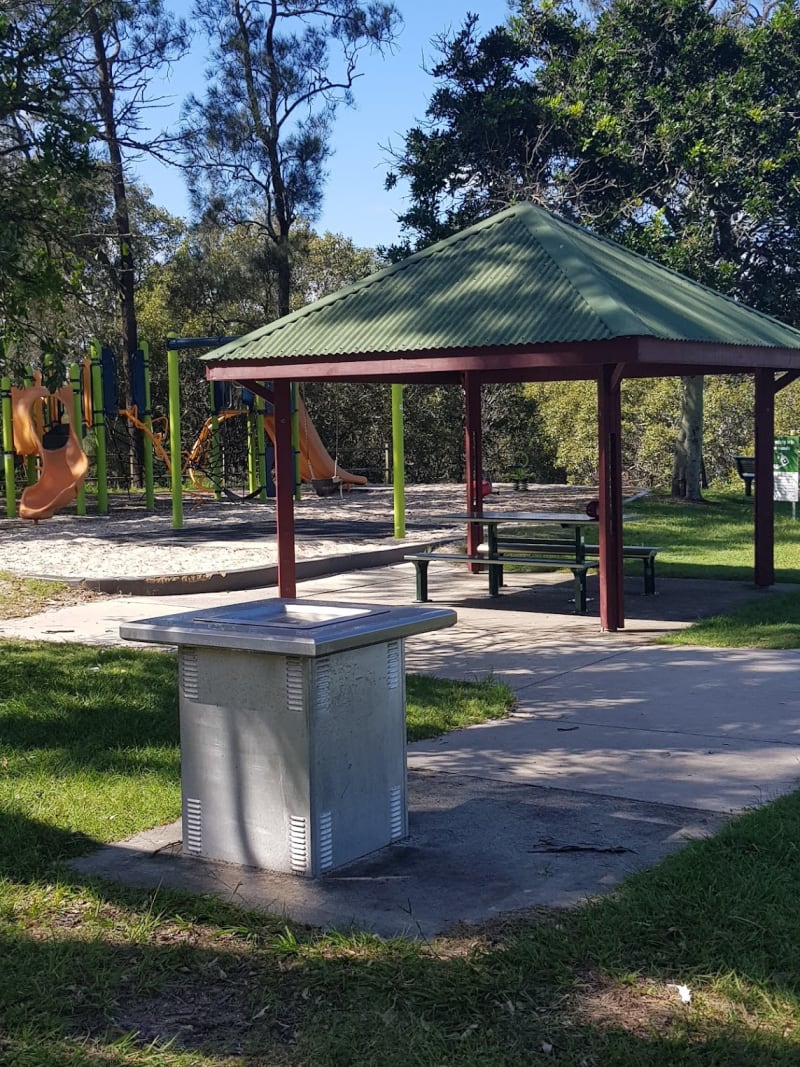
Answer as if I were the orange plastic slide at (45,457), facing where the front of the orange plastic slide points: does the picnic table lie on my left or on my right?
on my left

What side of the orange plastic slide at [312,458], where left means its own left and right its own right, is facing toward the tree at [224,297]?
left

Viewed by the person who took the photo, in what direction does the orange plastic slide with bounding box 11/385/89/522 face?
facing the viewer and to the left of the viewer

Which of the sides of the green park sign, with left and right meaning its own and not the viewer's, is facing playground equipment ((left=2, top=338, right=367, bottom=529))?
right

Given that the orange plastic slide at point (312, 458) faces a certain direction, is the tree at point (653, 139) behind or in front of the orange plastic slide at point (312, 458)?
in front

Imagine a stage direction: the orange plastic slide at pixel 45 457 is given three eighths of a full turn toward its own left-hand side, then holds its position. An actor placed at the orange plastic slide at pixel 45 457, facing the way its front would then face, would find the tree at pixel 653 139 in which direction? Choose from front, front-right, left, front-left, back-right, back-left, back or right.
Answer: front

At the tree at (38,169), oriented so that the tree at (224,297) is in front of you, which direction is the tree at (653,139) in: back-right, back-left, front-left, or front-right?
front-right

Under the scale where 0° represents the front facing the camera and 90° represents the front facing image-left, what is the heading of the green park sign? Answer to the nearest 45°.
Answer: approximately 0°

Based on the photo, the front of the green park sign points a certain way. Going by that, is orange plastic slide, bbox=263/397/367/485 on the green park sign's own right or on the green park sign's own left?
on the green park sign's own right

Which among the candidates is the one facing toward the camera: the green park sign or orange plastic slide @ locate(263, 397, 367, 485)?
the green park sign

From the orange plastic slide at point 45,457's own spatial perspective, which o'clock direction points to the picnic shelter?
The picnic shelter is roughly at 10 o'clock from the orange plastic slide.

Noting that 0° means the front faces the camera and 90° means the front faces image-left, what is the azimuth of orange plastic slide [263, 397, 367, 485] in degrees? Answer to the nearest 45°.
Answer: approximately 270°

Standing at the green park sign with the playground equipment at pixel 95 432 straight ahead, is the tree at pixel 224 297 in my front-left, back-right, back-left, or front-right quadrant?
front-right

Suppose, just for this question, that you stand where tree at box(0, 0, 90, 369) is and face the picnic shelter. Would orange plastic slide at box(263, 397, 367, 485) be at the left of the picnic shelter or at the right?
left
